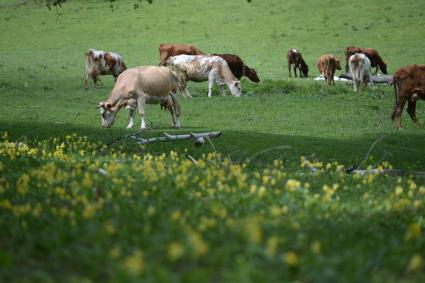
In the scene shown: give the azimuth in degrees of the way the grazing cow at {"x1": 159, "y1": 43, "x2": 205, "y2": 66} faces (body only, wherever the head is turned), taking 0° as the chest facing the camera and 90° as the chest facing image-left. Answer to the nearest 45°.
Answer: approximately 270°

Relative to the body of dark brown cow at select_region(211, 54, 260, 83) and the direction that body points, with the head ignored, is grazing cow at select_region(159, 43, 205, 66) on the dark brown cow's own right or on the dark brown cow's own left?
on the dark brown cow's own left

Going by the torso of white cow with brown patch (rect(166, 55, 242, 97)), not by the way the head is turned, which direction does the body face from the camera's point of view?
to the viewer's right

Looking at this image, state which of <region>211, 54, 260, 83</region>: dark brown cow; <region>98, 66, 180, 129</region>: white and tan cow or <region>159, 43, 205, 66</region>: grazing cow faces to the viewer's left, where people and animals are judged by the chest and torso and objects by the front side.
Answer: the white and tan cow

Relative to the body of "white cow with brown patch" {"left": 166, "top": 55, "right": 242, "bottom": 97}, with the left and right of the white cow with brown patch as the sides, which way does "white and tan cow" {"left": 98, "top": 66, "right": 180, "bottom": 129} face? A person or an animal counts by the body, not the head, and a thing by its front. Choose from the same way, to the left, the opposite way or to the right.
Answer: the opposite way

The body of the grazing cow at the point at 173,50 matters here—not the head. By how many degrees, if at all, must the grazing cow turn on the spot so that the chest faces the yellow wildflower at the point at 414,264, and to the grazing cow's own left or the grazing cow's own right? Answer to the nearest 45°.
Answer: approximately 90° to the grazing cow's own right

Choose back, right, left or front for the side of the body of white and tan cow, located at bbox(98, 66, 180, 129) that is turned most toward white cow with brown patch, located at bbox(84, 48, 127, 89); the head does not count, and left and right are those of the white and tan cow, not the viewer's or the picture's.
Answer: right

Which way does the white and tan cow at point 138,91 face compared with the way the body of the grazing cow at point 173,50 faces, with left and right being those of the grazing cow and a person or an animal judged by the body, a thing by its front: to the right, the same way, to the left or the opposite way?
the opposite way

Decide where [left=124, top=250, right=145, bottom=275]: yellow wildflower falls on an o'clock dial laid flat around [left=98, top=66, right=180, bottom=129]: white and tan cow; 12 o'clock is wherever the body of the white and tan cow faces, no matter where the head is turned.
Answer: The yellow wildflower is roughly at 9 o'clock from the white and tan cow.

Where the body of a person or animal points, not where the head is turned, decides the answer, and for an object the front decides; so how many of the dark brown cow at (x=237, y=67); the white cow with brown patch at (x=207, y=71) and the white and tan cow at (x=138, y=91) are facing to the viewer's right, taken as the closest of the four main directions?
2

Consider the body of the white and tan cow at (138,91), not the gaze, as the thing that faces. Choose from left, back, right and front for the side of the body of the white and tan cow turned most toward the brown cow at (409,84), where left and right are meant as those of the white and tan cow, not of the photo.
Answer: back

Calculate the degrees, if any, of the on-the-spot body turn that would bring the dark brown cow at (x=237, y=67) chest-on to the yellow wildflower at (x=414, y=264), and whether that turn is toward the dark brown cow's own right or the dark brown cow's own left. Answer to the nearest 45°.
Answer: approximately 90° to the dark brown cow's own right

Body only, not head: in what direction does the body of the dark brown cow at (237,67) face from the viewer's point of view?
to the viewer's right

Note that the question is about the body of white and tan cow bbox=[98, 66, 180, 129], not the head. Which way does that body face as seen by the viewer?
to the viewer's left

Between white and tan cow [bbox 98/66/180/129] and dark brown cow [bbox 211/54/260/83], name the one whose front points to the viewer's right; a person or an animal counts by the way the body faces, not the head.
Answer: the dark brown cow

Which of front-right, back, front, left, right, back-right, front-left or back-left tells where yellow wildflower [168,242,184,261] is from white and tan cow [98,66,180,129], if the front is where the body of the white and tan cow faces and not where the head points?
left
